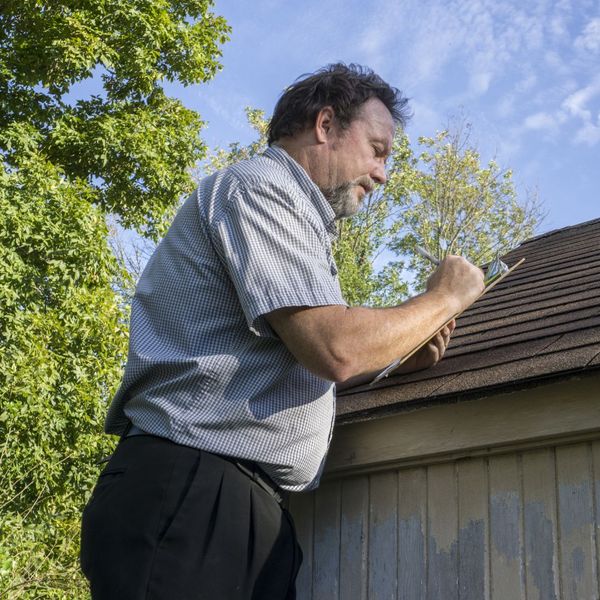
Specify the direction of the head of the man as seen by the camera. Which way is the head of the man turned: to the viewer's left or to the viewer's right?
to the viewer's right

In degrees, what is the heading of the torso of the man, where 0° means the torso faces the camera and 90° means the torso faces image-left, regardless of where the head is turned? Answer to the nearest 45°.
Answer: approximately 270°

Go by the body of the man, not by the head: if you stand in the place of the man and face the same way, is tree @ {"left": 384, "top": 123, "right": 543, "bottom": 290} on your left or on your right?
on your left

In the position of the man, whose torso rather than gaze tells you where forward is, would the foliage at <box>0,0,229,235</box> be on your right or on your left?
on your left
